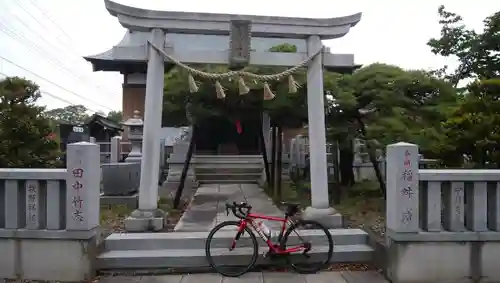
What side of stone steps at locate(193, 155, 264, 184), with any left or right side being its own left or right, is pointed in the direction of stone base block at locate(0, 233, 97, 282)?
front

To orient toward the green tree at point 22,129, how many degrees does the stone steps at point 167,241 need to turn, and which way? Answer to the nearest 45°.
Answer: approximately 135° to its right

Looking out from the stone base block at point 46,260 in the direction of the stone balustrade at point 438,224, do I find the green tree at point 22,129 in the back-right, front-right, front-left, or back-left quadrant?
back-left

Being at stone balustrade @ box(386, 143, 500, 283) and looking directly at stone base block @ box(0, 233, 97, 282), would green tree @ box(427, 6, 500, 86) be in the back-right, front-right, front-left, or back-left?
back-right

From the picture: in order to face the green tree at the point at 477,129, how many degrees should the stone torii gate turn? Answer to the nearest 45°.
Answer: approximately 90° to its left

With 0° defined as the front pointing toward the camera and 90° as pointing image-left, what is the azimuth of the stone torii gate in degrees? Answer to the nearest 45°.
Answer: approximately 0°

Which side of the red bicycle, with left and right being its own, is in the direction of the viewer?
left

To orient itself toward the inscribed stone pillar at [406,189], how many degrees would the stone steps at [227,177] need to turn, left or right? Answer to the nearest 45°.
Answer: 0° — it already faces it

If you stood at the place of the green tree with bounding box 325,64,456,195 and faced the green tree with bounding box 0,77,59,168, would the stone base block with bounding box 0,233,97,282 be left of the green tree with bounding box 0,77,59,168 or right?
left

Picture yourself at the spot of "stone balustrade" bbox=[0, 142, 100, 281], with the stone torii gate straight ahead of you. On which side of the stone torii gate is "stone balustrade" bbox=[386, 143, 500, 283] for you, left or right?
right
